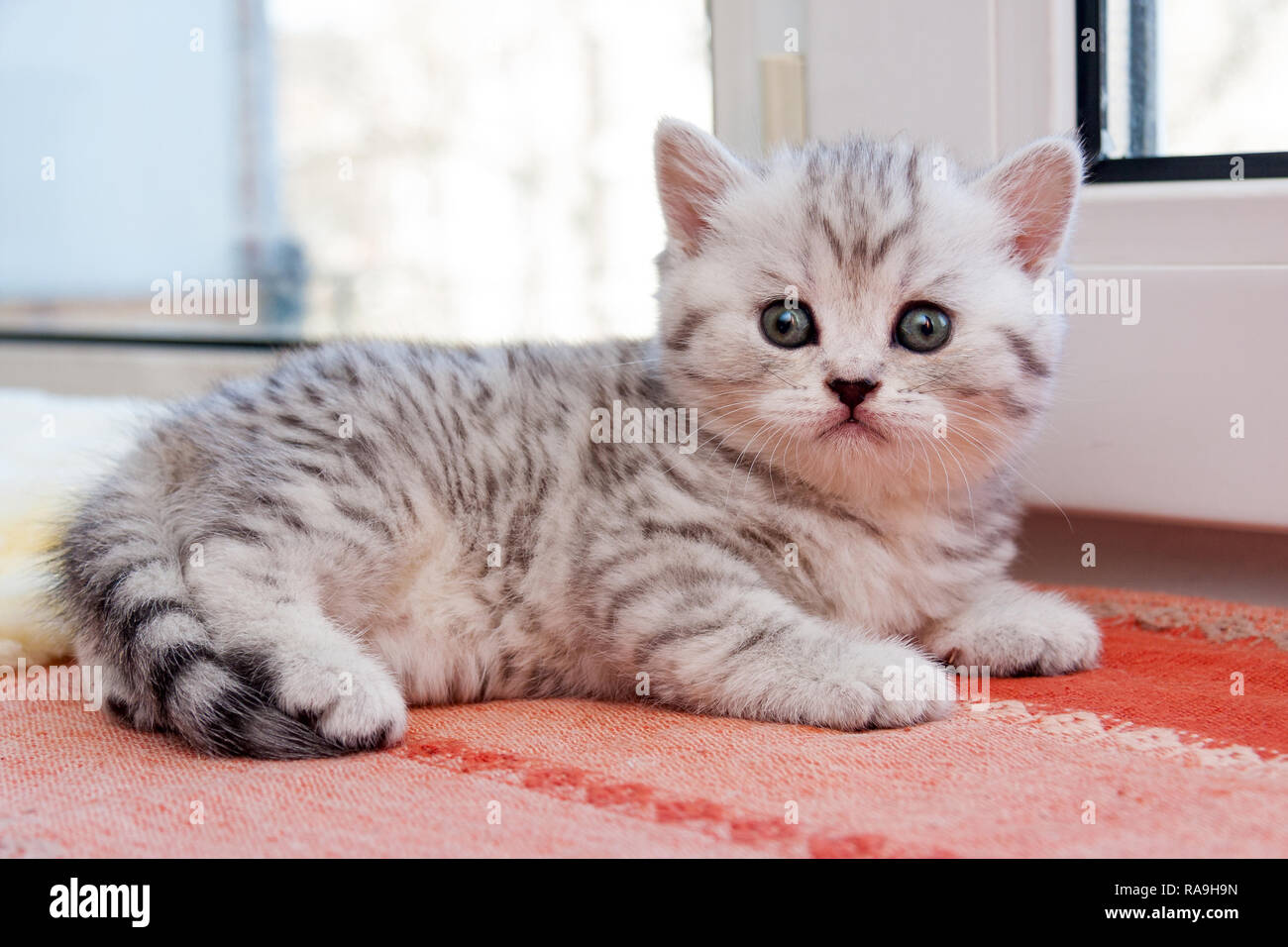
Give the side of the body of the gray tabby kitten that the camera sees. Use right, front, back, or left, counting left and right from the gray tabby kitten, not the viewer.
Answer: right
